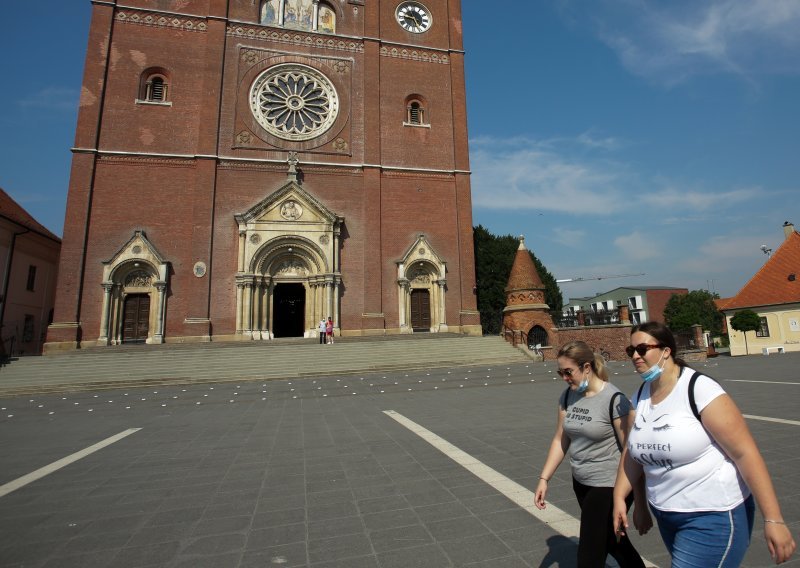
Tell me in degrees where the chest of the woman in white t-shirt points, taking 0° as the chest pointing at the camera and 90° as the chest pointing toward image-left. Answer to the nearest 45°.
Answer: approximately 45°

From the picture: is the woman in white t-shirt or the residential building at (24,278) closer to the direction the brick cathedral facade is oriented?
the woman in white t-shirt

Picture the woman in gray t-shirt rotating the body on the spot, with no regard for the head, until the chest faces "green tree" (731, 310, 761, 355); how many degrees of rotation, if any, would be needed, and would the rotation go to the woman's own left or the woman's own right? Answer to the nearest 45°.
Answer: approximately 135° to the woman's own right

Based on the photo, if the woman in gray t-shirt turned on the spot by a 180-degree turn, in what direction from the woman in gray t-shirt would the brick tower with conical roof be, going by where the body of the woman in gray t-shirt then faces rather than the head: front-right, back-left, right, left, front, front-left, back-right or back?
front-left

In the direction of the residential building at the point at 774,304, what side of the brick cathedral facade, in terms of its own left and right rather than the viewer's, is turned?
left

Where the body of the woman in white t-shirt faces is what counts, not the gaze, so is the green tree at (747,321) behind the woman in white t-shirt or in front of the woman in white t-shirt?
behind

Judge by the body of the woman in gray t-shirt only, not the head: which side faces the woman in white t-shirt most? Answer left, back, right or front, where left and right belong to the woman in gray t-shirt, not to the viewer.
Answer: left

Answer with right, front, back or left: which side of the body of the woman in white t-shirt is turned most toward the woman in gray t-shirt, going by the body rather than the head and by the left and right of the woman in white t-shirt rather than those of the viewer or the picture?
right

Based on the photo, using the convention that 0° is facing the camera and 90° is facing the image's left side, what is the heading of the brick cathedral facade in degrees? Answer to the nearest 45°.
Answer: approximately 0°

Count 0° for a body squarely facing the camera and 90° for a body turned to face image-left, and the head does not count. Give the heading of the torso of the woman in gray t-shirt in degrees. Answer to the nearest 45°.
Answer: approximately 45°
